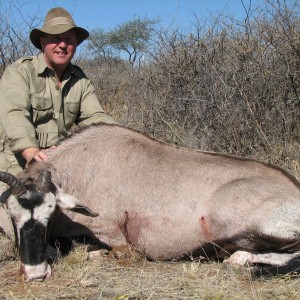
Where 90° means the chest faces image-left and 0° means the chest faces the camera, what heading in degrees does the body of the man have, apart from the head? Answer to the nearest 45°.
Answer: approximately 315°
